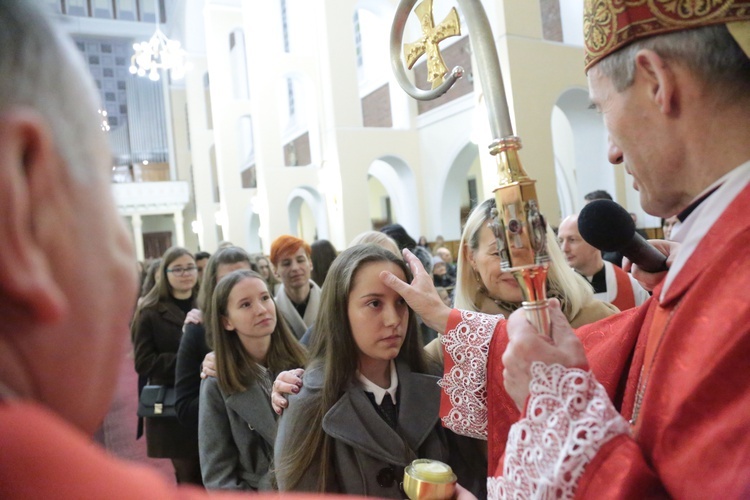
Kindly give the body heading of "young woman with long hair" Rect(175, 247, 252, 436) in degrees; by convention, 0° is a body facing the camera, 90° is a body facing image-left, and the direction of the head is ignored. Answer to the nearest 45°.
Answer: approximately 315°

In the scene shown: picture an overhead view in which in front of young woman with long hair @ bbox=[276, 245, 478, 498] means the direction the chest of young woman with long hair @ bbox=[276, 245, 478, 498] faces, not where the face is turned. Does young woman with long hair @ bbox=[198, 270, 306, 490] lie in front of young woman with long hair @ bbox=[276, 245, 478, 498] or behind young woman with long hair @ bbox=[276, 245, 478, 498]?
behind

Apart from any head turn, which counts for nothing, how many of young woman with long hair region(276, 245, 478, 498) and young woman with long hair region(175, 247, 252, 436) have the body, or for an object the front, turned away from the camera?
0

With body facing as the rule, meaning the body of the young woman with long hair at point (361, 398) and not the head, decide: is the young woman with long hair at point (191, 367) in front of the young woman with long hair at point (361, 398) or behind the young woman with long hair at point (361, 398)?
behind

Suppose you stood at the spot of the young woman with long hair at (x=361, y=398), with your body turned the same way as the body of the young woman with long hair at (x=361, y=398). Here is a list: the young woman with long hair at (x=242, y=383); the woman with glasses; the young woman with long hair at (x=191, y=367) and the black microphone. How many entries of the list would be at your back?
3

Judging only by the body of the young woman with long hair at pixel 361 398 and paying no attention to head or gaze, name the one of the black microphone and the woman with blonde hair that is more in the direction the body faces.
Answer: the black microphone

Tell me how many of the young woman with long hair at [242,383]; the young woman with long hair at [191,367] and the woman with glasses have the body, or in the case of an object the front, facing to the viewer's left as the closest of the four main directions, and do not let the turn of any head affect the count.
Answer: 0

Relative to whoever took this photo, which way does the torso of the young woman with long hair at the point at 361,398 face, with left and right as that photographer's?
facing the viewer and to the right of the viewer

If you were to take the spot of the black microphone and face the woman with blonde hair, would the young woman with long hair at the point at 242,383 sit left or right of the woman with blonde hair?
left

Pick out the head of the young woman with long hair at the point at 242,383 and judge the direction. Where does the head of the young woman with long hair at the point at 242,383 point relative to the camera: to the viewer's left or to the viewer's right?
to the viewer's right

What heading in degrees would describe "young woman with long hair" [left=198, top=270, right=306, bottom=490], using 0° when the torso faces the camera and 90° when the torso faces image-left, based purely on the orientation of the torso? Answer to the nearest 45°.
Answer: approximately 315°

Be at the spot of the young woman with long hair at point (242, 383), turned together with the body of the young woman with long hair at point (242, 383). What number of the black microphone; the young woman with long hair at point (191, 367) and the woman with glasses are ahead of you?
1
